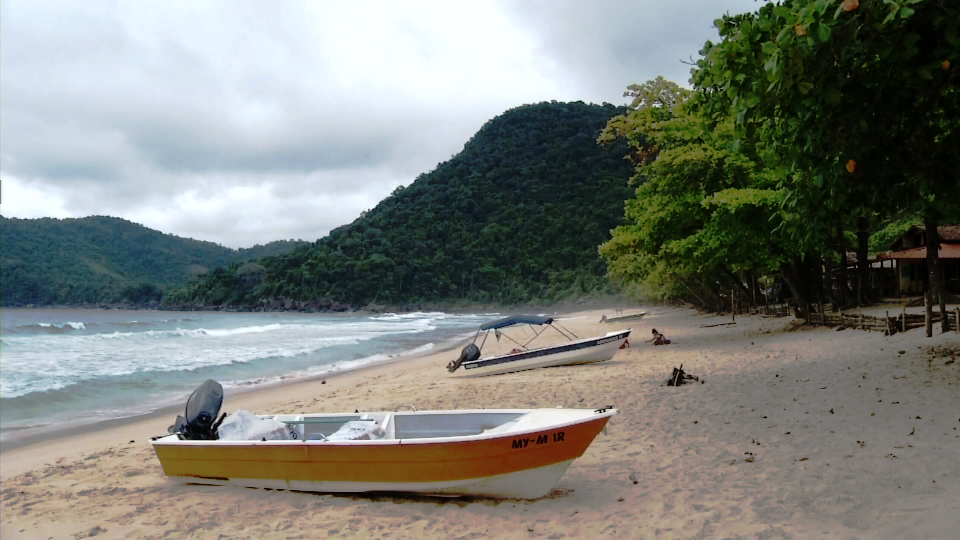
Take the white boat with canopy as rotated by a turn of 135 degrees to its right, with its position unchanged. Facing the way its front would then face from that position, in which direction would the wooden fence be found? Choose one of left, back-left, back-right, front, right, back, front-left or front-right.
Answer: back-left

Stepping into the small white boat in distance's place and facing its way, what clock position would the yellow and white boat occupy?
The yellow and white boat is roughly at 3 o'clock from the small white boat in distance.

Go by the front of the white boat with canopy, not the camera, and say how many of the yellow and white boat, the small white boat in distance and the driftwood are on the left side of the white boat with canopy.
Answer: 1

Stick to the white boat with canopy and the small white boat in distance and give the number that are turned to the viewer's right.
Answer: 2

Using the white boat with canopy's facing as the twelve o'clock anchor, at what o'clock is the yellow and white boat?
The yellow and white boat is roughly at 3 o'clock from the white boat with canopy.

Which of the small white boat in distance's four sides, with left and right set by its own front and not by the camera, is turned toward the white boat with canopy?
right

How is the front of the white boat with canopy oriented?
to the viewer's right

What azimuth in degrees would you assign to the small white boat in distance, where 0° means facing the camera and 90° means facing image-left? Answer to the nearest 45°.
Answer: approximately 270°

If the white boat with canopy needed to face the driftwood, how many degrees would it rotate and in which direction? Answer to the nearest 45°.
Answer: approximately 45° to its right

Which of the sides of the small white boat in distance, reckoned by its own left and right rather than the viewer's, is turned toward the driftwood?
right

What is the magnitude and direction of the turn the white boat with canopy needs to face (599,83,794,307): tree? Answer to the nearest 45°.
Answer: approximately 45° to its left
